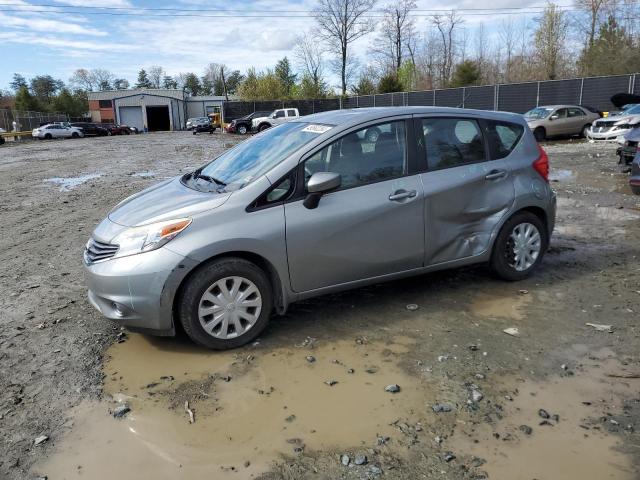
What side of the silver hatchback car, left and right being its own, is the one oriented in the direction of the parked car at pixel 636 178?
back

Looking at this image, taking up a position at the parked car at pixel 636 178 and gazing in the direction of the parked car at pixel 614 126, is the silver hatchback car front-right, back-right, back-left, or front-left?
back-left

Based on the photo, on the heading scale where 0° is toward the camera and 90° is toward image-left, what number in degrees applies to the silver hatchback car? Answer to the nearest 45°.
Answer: approximately 45°

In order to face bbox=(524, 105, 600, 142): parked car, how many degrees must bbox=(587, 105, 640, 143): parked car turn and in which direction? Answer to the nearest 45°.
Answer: approximately 90° to its right

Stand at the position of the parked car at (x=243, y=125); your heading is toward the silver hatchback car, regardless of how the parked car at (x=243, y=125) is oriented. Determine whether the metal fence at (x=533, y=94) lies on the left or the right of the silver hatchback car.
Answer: left

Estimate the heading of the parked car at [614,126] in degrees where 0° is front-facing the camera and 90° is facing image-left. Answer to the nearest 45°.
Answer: approximately 45°

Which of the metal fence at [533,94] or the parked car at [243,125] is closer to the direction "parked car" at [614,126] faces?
the parked car

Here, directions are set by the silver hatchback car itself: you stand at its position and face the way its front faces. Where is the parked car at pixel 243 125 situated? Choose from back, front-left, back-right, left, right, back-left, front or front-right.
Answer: back-right

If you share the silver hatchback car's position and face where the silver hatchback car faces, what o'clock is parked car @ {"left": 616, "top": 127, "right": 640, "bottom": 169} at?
The parked car is roughly at 6 o'clock from the silver hatchback car.
